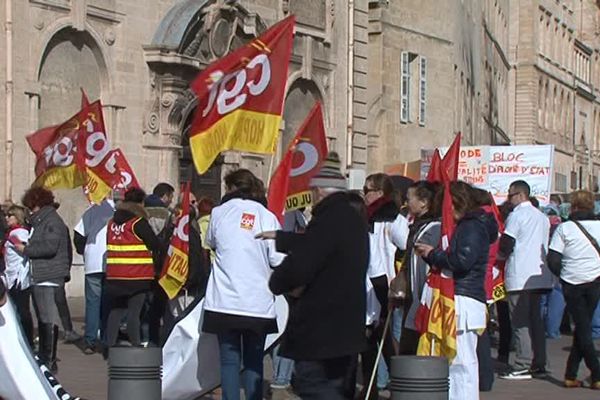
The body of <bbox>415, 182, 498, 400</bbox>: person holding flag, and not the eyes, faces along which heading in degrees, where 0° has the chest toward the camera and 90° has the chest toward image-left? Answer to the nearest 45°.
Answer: approximately 90°

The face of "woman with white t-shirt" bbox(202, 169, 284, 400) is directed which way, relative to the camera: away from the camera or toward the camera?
away from the camera

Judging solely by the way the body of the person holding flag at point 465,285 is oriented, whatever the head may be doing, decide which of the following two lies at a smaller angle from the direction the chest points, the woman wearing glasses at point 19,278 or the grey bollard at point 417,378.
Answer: the woman wearing glasses
